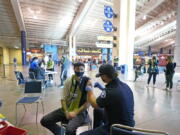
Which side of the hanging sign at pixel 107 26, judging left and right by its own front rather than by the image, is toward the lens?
front

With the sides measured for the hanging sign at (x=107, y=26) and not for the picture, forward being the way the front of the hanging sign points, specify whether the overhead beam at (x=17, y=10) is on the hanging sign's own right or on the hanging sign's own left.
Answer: on the hanging sign's own right

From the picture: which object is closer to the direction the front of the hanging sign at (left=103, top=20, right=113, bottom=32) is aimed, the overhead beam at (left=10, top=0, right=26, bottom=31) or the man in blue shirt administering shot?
the man in blue shirt administering shot

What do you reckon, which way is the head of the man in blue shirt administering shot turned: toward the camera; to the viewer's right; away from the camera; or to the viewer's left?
to the viewer's left

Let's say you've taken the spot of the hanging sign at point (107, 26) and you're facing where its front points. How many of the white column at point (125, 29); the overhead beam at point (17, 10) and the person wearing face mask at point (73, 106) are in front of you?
1

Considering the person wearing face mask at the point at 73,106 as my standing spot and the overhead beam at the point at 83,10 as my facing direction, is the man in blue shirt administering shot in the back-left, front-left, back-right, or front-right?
back-right

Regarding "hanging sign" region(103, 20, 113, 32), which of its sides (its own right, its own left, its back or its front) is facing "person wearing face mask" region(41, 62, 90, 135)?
front

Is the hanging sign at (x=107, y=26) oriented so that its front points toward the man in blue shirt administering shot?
yes
